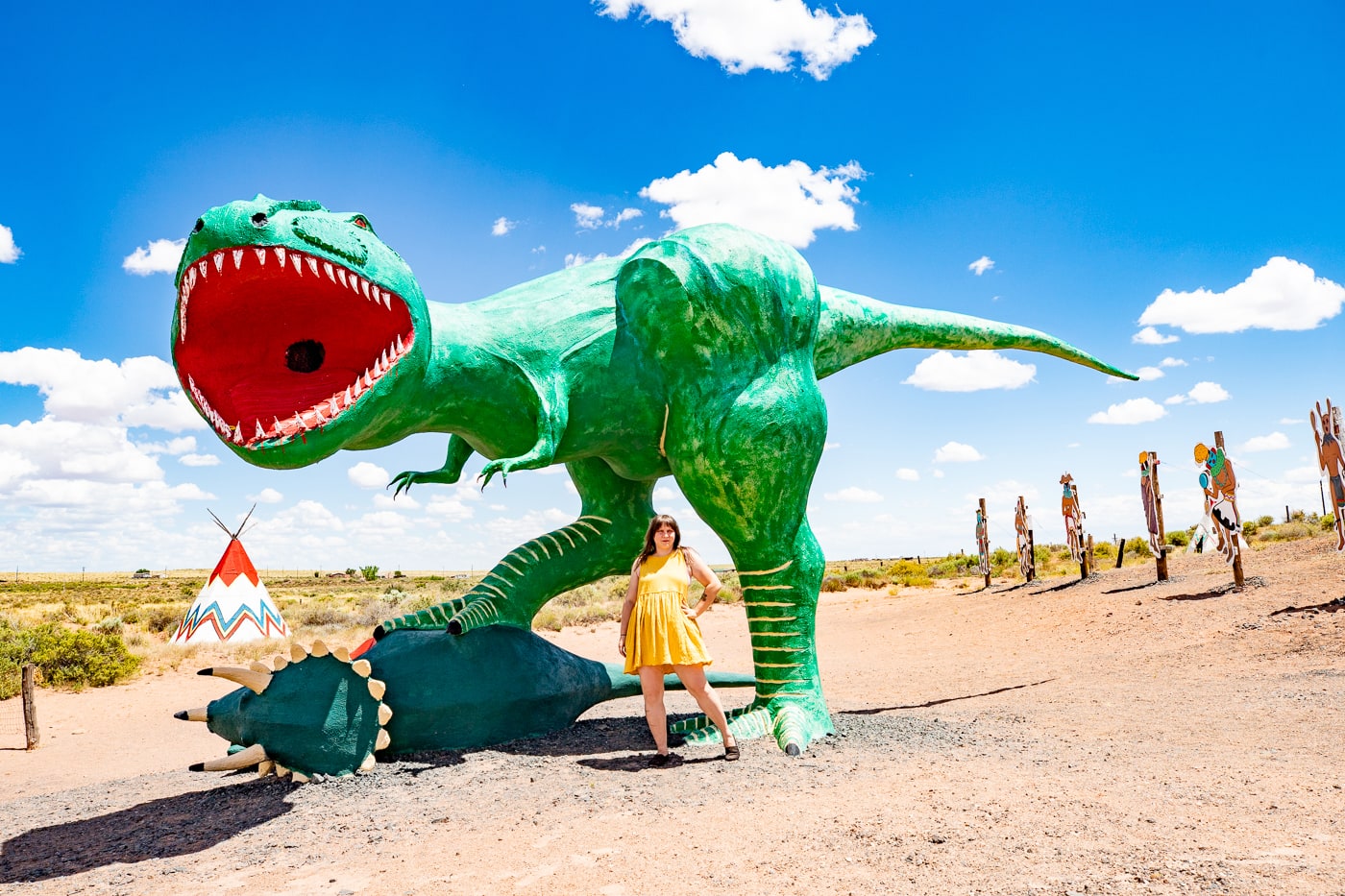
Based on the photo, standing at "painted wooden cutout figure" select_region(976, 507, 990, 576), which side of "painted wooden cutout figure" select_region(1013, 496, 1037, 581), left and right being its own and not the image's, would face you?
right

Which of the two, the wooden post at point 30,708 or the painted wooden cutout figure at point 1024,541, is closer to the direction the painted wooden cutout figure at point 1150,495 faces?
the wooden post

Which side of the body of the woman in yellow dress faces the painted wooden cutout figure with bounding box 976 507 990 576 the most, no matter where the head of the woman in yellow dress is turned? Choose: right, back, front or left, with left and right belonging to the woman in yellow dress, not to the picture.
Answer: back

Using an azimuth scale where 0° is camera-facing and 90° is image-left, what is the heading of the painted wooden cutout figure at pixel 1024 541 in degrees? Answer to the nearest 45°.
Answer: approximately 45°

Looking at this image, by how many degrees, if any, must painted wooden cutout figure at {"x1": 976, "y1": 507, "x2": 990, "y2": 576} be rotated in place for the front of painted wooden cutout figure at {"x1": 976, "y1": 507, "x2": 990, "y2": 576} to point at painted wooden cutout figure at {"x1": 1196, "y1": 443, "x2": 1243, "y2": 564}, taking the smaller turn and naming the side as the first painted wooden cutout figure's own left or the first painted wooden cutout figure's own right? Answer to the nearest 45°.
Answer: approximately 45° to the first painted wooden cutout figure's own left

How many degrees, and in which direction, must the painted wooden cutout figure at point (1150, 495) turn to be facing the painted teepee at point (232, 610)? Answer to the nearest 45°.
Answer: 0° — it already faces it

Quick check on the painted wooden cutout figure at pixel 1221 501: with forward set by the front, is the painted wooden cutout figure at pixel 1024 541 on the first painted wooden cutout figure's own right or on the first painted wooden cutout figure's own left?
on the first painted wooden cutout figure's own right

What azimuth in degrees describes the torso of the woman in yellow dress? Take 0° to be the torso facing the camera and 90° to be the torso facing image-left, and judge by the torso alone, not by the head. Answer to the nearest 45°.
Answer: approximately 0°
